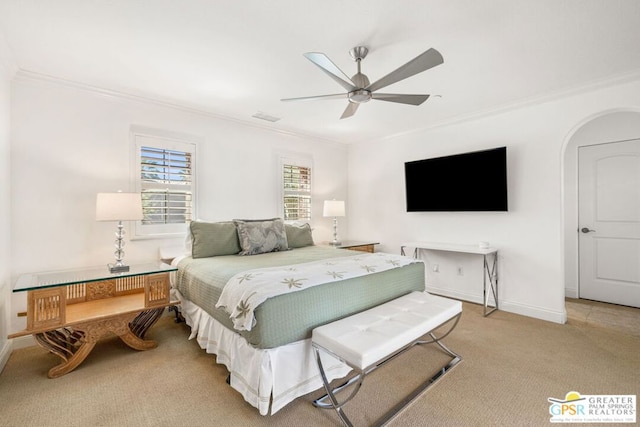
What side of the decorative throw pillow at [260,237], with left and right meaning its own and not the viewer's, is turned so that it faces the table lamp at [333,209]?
left

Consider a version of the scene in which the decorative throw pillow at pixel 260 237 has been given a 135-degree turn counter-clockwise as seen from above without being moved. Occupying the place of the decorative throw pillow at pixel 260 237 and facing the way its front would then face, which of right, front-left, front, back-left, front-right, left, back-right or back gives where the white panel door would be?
right

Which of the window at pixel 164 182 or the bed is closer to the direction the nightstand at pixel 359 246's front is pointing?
the bed

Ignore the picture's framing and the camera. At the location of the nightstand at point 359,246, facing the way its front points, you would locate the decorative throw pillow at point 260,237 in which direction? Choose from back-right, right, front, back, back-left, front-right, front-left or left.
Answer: right

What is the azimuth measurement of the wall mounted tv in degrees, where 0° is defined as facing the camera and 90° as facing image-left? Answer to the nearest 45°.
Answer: approximately 45°

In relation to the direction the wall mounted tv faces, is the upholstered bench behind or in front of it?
in front

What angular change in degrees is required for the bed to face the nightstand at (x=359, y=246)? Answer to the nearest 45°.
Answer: approximately 90° to its left

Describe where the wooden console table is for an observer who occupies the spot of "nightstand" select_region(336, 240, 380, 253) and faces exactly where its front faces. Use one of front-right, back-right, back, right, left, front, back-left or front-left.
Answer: right

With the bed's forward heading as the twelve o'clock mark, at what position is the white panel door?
The white panel door is roughly at 10 o'clock from the bed.

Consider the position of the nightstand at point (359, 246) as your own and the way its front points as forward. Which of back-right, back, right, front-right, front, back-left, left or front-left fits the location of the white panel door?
front-left

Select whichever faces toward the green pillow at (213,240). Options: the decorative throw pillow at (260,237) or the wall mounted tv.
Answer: the wall mounted tv

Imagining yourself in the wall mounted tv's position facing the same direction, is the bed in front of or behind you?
in front

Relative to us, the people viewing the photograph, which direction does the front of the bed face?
facing the viewer and to the right of the viewer

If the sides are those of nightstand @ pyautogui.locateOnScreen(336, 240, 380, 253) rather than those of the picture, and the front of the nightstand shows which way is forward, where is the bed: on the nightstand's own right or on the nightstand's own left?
on the nightstand's own right
